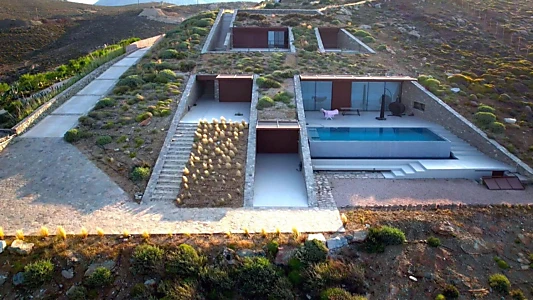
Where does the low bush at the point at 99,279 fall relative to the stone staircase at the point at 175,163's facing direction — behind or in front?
in front

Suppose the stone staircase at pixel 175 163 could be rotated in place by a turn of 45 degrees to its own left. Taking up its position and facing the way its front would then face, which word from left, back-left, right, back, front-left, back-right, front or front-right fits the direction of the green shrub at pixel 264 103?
left

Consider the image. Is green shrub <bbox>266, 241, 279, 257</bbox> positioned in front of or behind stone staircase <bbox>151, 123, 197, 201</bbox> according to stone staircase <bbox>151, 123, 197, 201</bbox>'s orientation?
in front

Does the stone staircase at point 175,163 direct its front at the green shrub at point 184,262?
yes

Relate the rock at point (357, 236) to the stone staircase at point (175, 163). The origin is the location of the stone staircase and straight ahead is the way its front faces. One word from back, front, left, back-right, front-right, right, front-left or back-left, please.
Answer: front-left

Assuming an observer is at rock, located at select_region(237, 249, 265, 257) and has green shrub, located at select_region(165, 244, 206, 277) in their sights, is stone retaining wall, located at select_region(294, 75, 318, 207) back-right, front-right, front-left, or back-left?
back-right

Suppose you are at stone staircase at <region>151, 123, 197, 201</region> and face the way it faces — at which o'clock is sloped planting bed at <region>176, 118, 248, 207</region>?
The sloped planting bed is roughly at 10 o'clock from the stone staircase.

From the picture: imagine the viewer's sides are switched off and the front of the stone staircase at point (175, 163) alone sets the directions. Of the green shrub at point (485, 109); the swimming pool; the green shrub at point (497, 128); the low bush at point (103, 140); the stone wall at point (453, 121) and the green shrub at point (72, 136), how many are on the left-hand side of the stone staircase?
4

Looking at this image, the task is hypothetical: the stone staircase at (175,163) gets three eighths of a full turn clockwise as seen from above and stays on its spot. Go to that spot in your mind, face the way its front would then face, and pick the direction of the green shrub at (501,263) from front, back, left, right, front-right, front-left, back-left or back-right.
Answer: back

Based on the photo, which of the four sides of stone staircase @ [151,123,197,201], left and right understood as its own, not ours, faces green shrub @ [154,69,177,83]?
back

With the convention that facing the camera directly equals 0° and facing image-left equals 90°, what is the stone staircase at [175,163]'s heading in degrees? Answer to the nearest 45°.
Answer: approximately 0°

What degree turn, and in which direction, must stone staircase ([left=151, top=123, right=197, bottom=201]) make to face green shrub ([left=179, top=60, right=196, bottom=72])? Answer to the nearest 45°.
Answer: approximately 180°

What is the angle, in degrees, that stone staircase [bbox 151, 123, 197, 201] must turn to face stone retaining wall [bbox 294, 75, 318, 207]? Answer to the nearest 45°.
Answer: approximately 90° to its left
